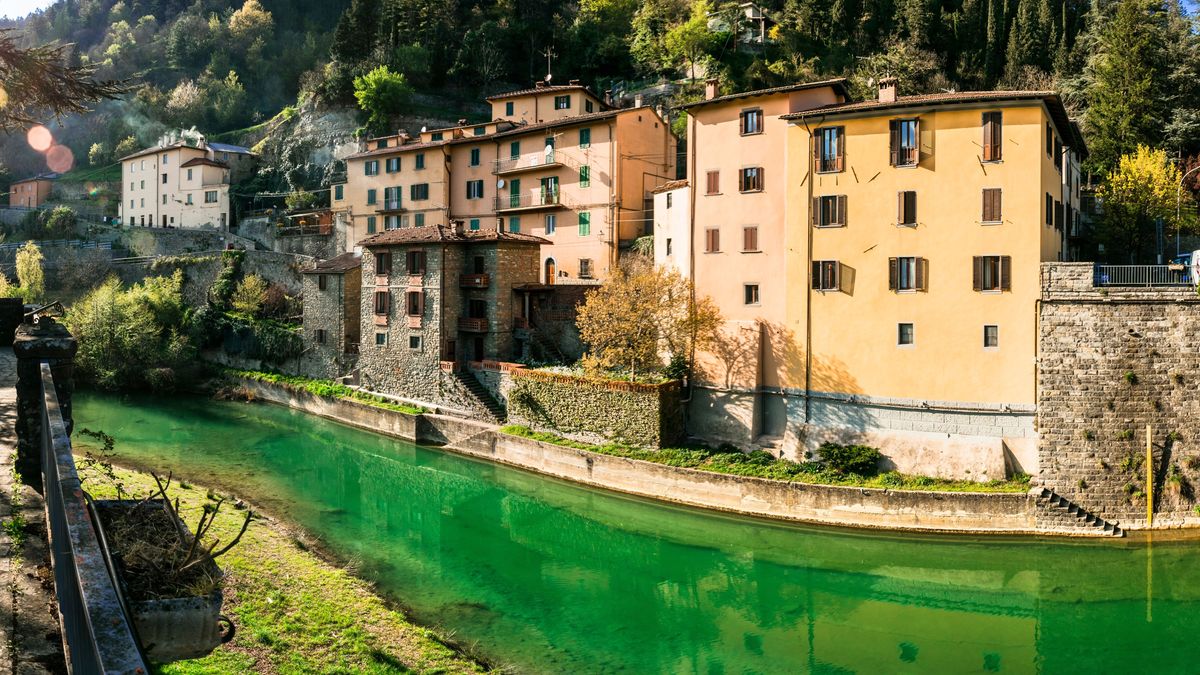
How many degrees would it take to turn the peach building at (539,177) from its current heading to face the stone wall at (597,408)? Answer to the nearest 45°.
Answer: approximately 45° to its left

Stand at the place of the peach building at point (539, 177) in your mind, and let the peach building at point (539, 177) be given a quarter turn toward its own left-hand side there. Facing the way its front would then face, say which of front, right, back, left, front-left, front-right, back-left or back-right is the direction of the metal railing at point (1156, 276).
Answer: front

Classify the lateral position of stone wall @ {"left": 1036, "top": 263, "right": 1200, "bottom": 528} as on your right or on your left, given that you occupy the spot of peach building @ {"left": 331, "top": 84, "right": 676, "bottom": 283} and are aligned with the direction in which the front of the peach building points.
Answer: on your left

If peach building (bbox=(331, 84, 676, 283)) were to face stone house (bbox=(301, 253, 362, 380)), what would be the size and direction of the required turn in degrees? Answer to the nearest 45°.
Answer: approximately 45° to its right

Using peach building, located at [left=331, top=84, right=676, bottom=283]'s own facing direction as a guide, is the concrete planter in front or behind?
in front

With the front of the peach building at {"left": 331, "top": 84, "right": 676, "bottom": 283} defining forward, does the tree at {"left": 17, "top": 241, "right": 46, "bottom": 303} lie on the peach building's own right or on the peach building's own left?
on the peach building's own right

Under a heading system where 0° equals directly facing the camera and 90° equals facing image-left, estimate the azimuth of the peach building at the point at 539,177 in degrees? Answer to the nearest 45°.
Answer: approximately 45°

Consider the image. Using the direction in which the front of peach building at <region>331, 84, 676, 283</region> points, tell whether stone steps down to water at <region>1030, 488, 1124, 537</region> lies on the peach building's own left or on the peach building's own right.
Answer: on the peach building's own left

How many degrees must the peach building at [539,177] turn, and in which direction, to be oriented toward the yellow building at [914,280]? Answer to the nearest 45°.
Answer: approximately 90° to its left

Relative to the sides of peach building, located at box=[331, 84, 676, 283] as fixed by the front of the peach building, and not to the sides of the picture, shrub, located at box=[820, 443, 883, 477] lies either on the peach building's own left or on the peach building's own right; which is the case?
on the peach building's own left

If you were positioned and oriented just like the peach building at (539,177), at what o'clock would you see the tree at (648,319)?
The tree is roughly at 10 o'clock from the peach building.
